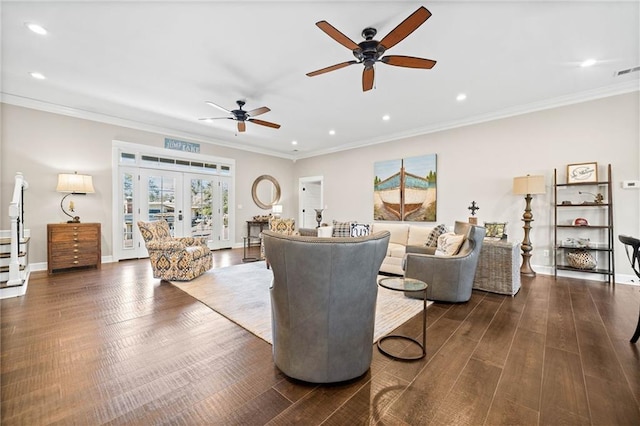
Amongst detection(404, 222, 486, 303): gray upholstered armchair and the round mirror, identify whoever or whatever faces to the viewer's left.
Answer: the gray upholstered armchair

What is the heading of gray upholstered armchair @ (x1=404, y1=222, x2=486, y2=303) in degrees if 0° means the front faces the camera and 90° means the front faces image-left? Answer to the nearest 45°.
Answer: approximately 90°

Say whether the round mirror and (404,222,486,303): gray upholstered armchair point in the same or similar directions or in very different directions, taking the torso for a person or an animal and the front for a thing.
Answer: very different directions

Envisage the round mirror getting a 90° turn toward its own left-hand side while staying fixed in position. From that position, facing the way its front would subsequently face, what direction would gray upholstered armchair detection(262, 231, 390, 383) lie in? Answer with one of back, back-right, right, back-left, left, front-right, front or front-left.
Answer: back-right

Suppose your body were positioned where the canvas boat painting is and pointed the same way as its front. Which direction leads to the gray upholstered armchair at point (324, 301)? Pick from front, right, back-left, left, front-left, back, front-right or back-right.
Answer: front-left

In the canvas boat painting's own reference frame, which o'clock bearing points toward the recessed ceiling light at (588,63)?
The recessed ceiling light is roughly at 9 o'clock from the canvas boat painting.

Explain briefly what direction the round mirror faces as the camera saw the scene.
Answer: facing the viewer and to the right of the viewer

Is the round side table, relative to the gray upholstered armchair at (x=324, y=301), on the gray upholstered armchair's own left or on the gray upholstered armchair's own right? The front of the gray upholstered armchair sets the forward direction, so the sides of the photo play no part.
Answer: on the gray upholstered armchair's own right

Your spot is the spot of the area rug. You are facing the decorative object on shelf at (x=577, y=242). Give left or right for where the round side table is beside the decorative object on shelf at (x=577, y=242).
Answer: right

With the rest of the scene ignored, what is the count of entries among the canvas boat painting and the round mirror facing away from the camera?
0

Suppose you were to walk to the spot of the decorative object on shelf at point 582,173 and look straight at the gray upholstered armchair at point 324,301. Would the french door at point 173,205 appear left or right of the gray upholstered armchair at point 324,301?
right

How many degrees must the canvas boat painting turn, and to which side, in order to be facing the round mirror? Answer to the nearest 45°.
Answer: approximately 45° to its right

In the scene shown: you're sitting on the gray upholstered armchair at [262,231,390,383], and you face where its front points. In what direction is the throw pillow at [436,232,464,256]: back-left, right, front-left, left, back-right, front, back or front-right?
front-right

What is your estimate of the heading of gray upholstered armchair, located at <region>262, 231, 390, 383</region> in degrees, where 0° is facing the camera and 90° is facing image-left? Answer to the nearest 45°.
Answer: approximately 180°
